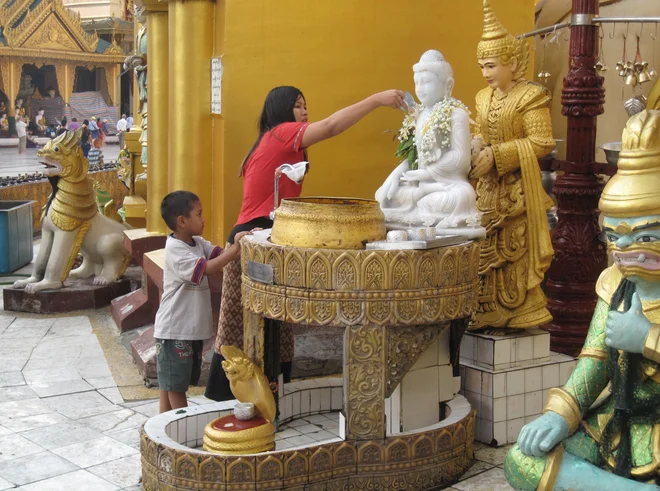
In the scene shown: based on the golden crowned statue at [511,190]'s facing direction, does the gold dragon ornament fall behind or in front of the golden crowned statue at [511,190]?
in front

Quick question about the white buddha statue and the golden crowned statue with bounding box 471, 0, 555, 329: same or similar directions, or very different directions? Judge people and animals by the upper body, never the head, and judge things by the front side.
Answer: same or similar directions

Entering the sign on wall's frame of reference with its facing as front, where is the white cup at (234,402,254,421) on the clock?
The white cup is roughly at 12 o'clock from the sign on wall.

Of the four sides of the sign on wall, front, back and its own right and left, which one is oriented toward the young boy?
front

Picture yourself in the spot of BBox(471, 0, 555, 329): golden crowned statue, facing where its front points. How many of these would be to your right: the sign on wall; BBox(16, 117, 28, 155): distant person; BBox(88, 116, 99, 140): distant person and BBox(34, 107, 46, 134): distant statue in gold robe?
4

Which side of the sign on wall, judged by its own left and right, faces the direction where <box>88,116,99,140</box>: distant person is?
back

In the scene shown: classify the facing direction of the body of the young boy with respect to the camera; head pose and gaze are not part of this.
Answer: to the viewer's right

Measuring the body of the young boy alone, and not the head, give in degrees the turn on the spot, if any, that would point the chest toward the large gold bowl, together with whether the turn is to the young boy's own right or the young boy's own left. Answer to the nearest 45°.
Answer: approximately 45° to the young boy's own right

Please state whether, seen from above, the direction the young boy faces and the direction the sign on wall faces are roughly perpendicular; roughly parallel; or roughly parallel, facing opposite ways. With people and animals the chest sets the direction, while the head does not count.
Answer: roughly perpendicular

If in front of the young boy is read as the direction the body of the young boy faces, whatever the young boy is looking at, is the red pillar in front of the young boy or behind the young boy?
in front

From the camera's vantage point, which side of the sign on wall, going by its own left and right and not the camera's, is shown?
front

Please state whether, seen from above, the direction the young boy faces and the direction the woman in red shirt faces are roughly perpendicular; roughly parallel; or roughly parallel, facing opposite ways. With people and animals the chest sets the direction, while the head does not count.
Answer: roughly parallel

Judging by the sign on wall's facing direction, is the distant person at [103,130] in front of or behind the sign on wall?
behind

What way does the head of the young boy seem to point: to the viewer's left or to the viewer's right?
to the viewer's right

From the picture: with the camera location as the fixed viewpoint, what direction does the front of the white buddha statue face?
facing the viewer and to the left of the viewer

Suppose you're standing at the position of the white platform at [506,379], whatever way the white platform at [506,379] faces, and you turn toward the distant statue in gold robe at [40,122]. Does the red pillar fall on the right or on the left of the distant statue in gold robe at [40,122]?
right

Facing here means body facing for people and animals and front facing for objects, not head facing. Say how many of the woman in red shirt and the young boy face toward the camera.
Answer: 0

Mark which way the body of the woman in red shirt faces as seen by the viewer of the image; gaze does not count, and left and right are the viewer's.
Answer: facing to the right of the viewer
